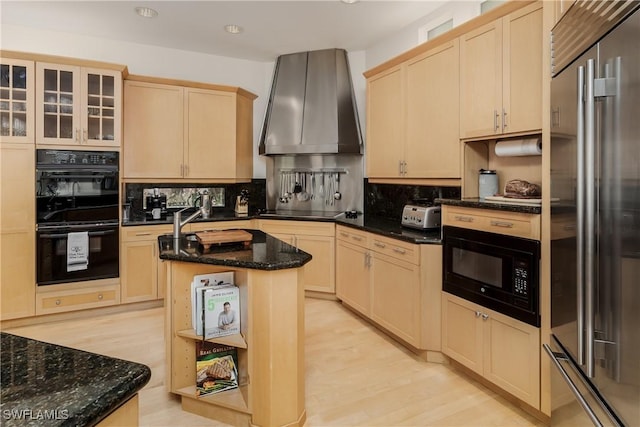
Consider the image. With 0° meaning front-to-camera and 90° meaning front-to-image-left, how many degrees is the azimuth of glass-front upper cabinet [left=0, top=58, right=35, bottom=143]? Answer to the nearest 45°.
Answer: approximately 0°

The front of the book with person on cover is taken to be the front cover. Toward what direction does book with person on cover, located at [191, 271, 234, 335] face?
toward the camera

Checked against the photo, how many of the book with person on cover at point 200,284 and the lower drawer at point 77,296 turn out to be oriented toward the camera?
2

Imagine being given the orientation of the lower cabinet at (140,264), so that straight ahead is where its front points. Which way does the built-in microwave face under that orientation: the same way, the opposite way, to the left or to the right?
to the right

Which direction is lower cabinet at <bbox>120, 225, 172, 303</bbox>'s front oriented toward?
toward the camera

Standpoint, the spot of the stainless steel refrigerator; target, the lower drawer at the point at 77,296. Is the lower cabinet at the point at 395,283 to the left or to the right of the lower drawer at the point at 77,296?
right

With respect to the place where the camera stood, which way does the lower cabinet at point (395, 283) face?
facing the viewer and to the left of the viewer

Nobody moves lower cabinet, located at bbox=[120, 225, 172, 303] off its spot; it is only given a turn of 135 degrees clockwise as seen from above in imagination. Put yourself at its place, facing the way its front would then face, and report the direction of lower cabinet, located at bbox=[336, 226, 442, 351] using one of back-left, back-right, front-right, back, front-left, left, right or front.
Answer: back

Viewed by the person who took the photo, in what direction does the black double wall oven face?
facing the viewer
